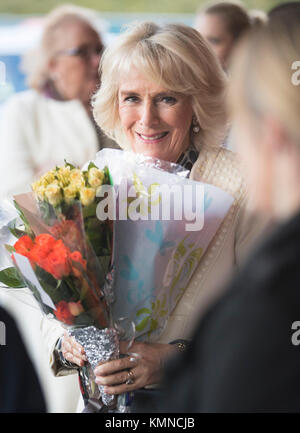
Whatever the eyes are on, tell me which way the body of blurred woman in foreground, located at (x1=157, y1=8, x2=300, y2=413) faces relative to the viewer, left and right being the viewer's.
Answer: facing away from the viewer and to the left of the viewer

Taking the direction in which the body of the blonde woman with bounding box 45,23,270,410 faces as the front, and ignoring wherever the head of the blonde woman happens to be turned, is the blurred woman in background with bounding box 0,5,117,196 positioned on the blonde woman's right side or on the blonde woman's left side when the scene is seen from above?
on the blonde woman's right side

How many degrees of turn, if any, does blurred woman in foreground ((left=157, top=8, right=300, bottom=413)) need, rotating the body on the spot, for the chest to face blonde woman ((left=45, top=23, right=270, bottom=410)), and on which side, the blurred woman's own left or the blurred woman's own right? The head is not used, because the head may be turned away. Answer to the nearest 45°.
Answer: approximately 45° to the blurred woman's own right

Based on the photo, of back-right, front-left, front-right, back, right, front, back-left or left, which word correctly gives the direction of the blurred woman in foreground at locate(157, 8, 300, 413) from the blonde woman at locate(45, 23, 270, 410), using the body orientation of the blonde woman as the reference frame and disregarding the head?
front-left
